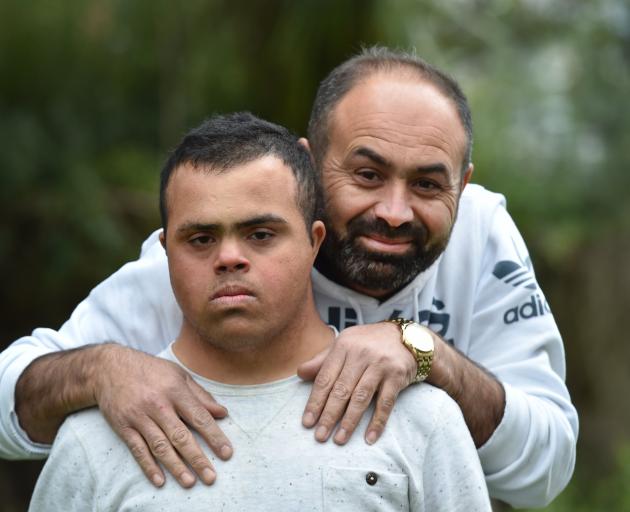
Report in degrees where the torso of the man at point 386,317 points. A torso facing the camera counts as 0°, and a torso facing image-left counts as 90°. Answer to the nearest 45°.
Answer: approximately 0°
